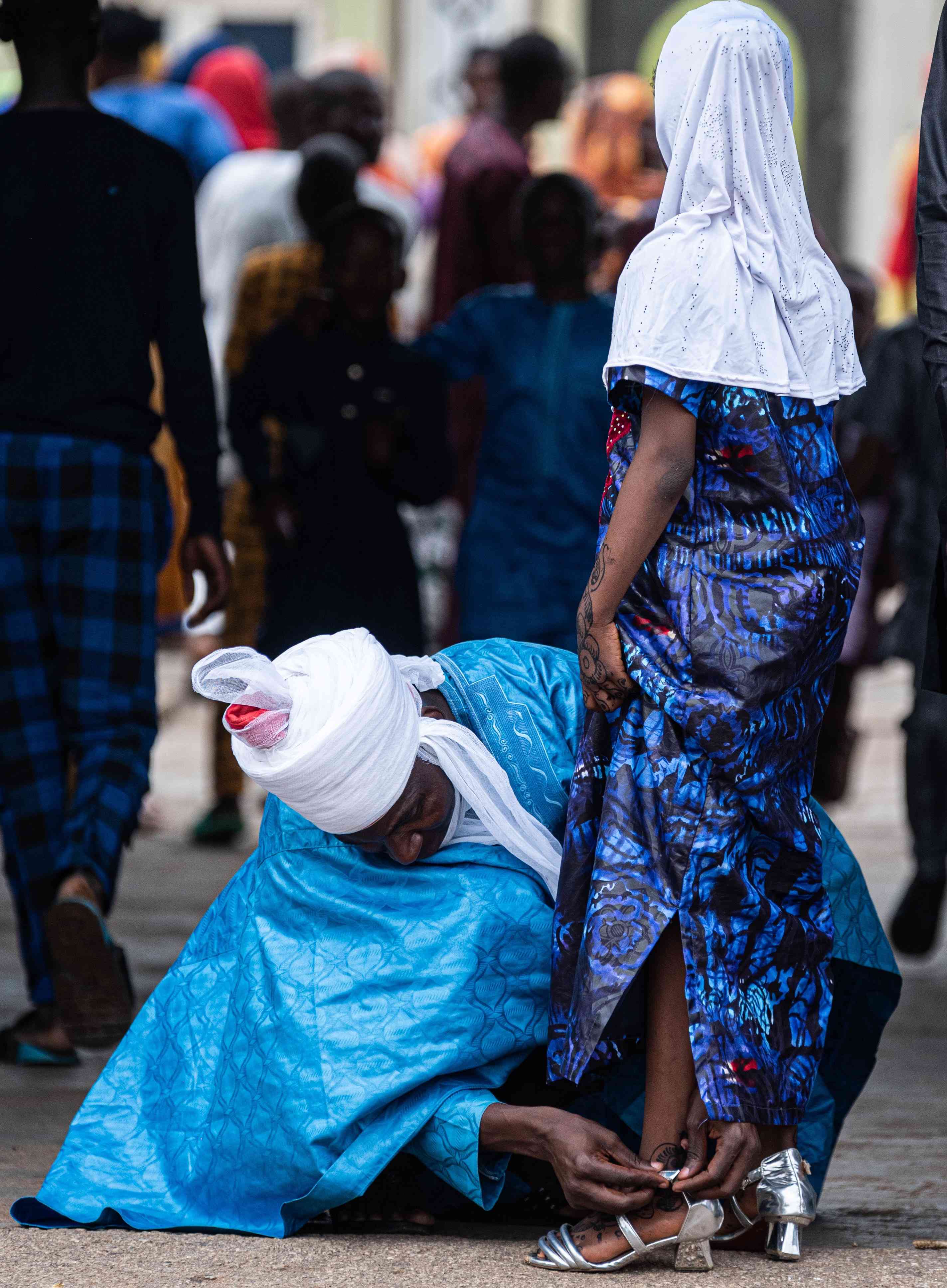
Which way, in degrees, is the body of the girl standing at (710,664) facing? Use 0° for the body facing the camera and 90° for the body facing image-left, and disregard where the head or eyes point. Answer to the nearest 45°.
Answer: approximately 135°

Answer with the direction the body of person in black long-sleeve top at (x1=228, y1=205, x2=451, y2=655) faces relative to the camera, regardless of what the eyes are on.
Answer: toward the camera

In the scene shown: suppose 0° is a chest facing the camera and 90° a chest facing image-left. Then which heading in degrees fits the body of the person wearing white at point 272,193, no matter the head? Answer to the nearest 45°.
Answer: approximately 180°

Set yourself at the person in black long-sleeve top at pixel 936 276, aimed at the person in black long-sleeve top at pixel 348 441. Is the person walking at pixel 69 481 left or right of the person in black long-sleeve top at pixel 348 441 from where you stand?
left

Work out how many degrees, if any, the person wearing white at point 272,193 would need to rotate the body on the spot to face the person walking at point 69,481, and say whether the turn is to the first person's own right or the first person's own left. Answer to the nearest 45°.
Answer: approximately 180°

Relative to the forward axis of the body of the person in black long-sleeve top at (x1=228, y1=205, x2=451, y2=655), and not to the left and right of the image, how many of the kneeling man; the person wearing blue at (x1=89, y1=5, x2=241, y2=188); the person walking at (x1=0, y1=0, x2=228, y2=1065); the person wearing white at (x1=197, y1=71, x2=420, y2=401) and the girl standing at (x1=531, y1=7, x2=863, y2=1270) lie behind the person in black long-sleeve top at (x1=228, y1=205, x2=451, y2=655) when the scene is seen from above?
2
